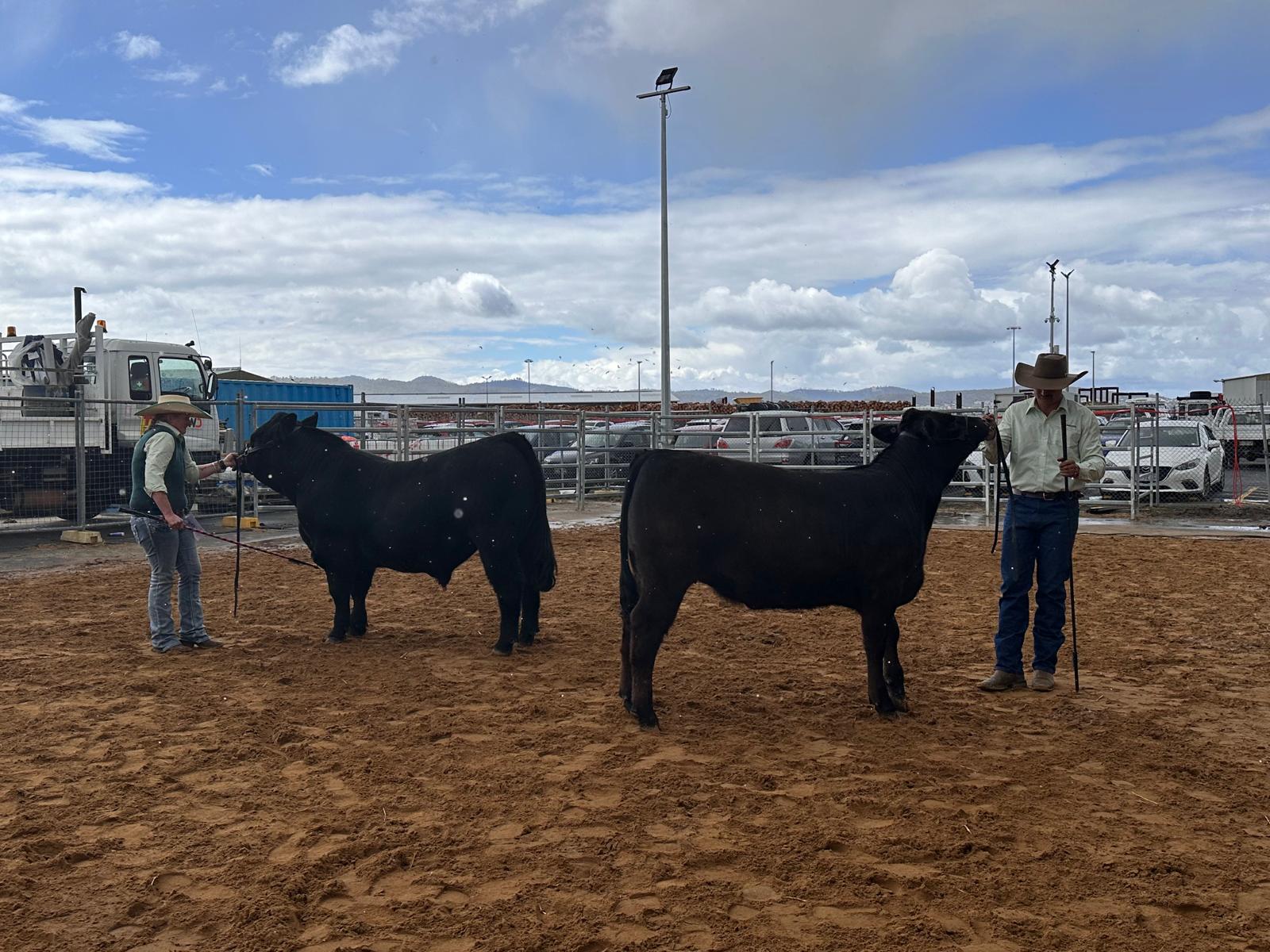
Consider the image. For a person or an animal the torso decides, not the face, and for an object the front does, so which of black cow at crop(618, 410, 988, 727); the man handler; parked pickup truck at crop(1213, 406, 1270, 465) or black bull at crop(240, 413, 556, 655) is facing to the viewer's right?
black cow at crop(618, 410, 988, 727)

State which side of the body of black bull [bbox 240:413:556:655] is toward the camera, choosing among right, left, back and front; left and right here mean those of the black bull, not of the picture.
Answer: left

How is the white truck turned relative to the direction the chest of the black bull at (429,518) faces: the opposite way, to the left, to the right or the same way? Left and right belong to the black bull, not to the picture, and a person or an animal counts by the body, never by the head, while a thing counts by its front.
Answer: the opposite way

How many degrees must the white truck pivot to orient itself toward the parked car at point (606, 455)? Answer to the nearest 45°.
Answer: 0° — it already faces it

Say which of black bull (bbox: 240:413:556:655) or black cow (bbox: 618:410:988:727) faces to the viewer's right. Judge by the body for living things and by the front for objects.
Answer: black cow (bbox: 618:410:988:727)

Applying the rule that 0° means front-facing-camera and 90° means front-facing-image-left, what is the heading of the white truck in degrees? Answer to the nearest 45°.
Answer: approximately 270°

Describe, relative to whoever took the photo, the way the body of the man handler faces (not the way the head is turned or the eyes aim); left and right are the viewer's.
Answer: facing the viewer

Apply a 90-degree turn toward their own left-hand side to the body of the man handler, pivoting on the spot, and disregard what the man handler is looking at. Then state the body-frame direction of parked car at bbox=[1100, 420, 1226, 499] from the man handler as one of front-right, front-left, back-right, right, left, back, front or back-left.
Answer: left

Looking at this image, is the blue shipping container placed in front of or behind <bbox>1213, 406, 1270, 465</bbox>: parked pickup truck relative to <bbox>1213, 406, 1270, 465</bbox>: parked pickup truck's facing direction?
in front

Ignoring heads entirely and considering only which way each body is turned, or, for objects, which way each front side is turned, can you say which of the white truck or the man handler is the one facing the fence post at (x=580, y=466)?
the white truck

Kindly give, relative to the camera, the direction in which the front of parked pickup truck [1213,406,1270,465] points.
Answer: facing the viewer and to the left of the viewer
